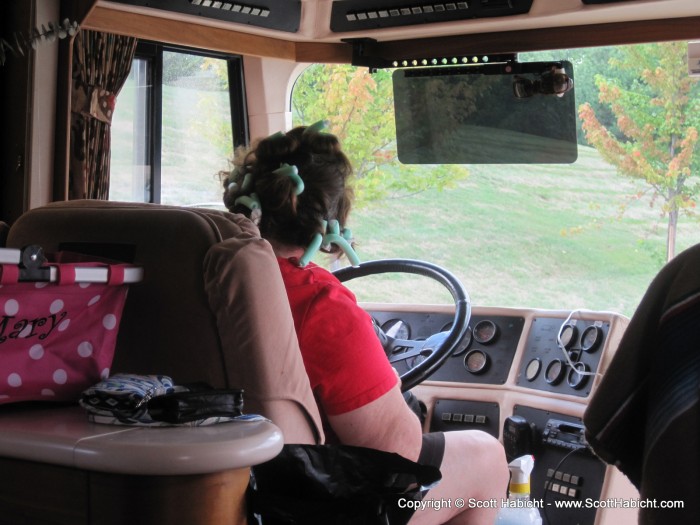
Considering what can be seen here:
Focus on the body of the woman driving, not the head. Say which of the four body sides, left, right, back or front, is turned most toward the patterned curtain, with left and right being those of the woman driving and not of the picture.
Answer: left

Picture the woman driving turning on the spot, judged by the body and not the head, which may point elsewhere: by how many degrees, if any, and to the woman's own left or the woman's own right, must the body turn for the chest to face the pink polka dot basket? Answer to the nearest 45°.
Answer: approximately 180°

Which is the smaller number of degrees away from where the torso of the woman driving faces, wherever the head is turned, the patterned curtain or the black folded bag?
the patterned curtain

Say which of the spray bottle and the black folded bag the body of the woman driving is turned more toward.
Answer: the spray bottle

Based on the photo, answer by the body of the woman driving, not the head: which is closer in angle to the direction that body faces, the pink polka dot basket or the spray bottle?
the spray bottle

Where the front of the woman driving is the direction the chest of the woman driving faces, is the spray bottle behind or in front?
in front

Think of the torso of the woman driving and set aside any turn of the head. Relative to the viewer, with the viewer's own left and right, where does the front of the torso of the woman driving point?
facing away from the viewer and to the right of the viewer

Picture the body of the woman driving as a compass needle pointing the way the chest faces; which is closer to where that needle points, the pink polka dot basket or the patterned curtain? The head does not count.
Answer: the patterned curtain

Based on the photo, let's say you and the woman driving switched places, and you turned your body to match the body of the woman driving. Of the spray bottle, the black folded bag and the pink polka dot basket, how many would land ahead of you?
1

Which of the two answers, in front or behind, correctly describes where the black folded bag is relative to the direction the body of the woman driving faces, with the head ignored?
behind

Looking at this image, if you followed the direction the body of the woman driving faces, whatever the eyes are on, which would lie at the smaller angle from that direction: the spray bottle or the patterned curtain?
the spray bottle
